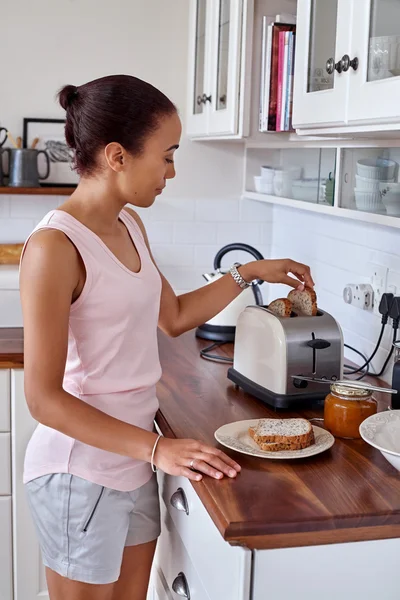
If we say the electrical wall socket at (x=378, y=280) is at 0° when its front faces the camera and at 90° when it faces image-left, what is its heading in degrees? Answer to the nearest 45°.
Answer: approximately 45°

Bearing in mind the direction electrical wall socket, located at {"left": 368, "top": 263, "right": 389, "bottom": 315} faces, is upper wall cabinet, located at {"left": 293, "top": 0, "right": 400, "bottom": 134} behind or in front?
in front

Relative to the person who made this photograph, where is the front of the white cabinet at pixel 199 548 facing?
facing the viewer and to the left of the viewer

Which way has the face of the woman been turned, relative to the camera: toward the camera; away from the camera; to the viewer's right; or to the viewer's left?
to the viewer's right

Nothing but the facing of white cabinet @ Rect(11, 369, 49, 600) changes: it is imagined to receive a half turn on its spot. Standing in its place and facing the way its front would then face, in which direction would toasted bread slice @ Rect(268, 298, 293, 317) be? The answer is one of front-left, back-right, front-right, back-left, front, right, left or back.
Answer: back-right
